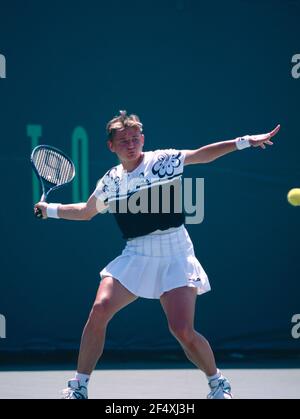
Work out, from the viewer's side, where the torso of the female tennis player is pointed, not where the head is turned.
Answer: toward the camera

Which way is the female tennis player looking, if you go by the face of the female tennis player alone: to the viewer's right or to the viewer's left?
to the viewer's right
